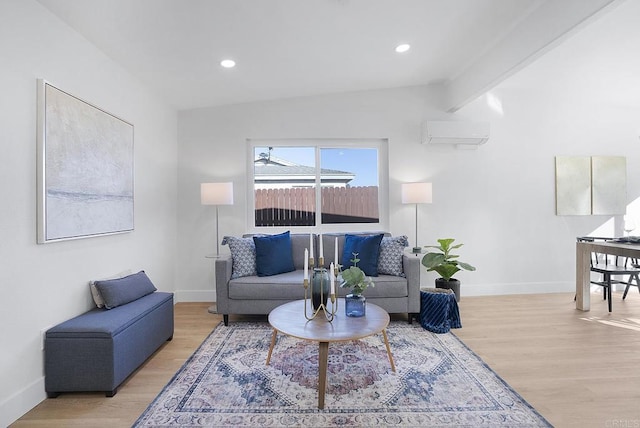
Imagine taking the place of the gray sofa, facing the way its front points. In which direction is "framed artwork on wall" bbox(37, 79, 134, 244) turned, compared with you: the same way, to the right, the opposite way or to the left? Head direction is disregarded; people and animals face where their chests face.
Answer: to the left

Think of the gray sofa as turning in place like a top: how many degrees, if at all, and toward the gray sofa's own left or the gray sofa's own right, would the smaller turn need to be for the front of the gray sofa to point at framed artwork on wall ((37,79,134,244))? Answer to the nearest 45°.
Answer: approximately 45° to the gray sofa's own right

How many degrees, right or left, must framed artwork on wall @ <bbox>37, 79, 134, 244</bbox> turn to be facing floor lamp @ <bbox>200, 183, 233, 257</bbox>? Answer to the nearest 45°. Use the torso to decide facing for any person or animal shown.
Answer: approximately 90° to its left

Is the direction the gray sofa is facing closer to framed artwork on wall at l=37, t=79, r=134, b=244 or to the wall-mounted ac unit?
the framed artwork on wall

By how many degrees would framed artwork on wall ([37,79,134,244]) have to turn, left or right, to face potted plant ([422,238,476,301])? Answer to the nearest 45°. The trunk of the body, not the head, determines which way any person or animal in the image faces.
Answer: approximately 45° to its left

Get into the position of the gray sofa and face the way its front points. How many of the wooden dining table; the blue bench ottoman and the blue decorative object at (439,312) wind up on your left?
2

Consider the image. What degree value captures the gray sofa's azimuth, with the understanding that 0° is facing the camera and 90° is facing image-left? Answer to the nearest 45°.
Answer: approximately 0°

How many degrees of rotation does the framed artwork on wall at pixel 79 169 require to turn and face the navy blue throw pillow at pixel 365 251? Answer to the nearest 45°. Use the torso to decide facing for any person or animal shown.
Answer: approximately 45° to its left

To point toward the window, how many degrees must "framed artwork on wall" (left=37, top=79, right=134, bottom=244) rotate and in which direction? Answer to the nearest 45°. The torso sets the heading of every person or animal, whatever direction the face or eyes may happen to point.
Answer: approximately 45° to its left

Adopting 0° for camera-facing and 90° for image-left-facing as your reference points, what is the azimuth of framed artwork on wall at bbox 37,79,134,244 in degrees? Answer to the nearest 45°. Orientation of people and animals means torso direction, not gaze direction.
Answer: approximately 315°
